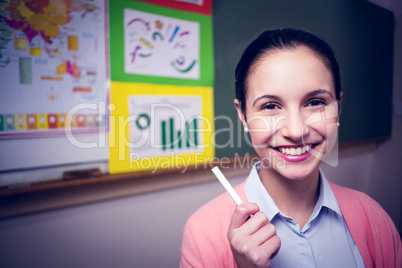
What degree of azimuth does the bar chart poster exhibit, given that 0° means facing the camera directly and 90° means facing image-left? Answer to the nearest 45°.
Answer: approximately 315°

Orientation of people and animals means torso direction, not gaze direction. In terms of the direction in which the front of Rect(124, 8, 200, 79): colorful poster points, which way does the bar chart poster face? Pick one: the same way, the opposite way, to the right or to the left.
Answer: the same way

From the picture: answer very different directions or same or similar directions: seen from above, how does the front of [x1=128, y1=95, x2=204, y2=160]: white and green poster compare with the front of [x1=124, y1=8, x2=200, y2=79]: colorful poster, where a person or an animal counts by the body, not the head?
same or similar directions

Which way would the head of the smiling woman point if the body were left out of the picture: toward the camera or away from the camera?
toward the camera

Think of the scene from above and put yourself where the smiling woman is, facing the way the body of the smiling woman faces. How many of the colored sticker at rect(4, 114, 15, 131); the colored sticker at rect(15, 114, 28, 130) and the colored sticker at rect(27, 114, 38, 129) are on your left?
0

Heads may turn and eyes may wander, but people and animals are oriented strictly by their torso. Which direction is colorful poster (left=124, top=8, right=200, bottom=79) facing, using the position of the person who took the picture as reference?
facing the viewer and to the right of the viewer

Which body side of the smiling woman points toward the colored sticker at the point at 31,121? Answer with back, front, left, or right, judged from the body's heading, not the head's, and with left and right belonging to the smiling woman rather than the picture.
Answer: right

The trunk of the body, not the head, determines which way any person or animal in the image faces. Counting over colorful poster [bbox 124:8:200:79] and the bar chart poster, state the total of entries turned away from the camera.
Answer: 0

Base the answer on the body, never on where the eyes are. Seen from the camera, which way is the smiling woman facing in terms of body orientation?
toward the camera

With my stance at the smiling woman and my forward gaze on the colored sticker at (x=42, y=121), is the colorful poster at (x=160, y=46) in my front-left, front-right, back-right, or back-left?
front-right
